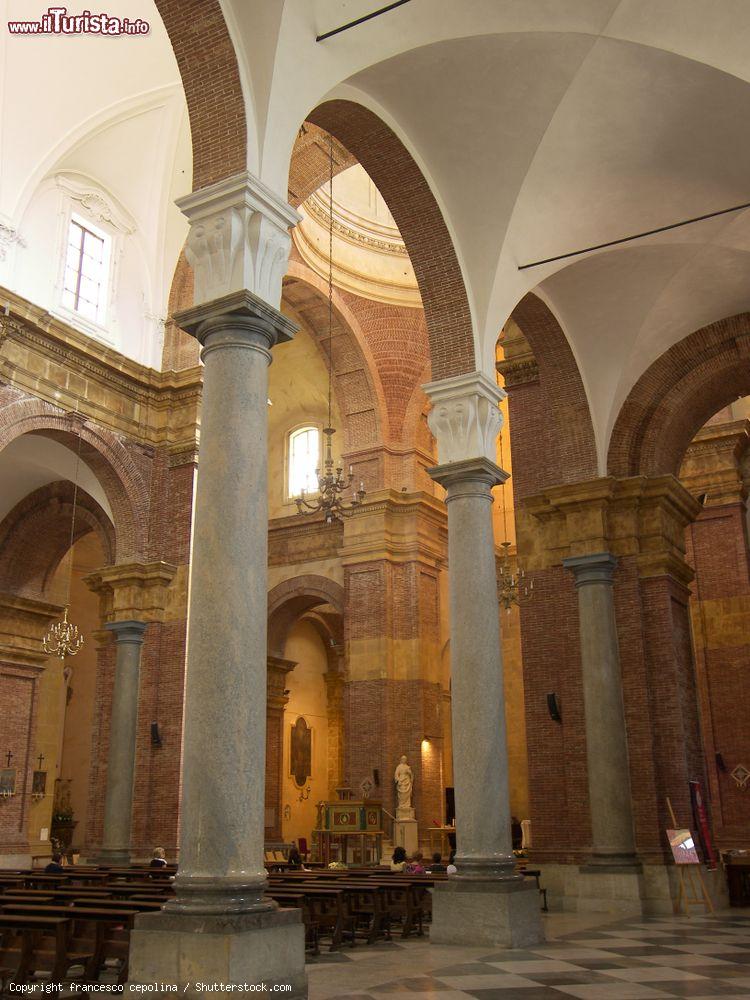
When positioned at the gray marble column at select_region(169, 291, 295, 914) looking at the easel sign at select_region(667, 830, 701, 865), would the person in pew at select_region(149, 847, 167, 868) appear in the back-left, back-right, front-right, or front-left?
front-left

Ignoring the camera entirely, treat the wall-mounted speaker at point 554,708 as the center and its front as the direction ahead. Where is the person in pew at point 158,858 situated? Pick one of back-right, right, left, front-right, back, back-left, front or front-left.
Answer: front-right

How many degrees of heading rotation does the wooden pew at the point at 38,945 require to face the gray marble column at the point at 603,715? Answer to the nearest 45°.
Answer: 0° — it already faces it

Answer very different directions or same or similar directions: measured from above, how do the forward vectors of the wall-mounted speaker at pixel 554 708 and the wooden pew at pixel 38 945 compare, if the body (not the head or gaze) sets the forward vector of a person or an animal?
very different directions

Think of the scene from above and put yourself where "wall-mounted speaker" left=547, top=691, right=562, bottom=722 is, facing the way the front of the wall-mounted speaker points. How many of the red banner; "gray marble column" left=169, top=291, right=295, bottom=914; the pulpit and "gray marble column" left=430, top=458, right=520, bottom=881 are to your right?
1

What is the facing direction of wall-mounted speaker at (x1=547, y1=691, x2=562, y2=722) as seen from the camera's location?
facing the viewer and to the left of the viewer

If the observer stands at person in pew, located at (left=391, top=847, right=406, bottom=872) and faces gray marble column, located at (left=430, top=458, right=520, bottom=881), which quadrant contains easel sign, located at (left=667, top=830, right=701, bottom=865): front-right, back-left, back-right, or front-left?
front-left

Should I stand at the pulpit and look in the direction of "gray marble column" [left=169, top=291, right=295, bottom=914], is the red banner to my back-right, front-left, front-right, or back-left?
front-left

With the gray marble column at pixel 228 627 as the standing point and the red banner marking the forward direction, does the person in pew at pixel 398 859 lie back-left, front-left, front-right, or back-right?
front-left

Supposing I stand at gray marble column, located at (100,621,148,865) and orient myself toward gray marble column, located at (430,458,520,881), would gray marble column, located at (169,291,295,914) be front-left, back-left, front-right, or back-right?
front-right

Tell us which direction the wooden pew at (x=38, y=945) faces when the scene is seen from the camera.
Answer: facing away from the viewer and to the right of the viewer

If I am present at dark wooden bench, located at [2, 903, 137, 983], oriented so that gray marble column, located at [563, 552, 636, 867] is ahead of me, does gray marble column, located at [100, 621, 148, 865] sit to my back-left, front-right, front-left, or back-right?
front-left
